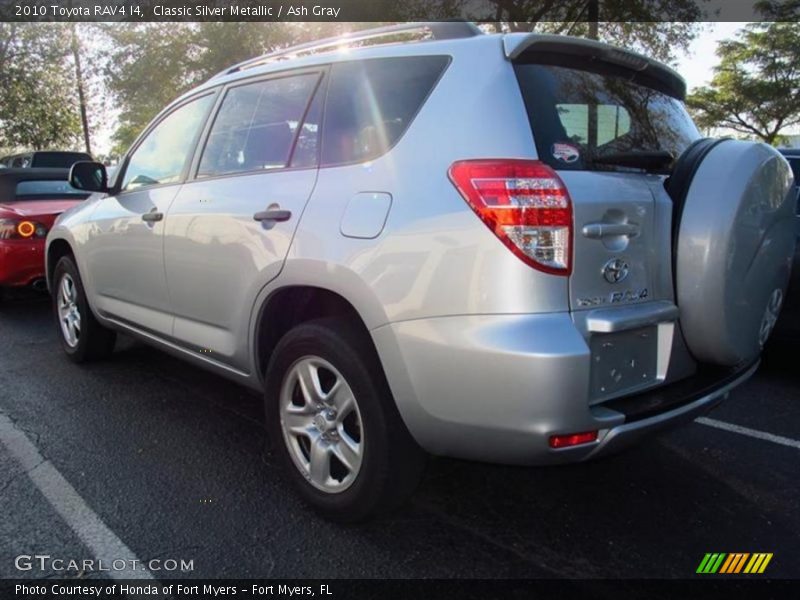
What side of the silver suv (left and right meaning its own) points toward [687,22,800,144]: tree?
right

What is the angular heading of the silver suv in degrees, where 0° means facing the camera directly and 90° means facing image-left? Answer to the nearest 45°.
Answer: approximately 135°

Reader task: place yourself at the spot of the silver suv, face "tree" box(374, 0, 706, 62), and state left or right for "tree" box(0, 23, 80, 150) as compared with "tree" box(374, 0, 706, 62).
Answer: left

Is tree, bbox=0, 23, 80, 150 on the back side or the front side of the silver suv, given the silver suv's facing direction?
on the front side

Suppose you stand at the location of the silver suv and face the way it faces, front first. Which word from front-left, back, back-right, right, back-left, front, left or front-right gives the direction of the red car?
front

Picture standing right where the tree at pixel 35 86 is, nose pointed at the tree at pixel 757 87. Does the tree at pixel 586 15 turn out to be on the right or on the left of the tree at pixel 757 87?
right

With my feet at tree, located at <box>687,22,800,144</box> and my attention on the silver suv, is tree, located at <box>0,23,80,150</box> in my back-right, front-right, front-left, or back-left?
front-right

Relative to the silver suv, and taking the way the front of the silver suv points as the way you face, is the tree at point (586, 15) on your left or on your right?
on your right
